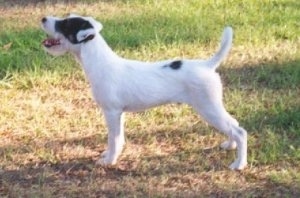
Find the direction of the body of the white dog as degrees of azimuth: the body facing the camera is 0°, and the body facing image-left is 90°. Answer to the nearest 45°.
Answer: approximately 90°
